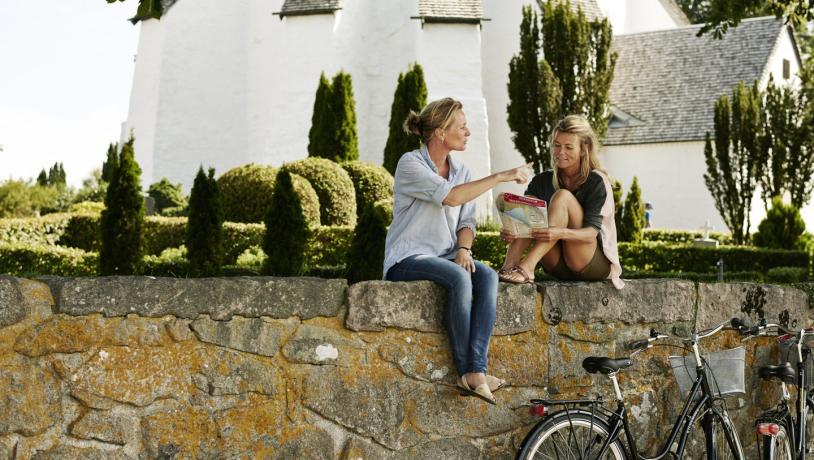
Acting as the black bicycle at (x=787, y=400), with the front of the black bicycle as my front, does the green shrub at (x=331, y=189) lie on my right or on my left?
on my left

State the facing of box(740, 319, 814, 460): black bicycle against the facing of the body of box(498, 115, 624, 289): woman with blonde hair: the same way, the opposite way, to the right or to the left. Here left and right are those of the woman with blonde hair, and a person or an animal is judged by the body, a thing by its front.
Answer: the opposite way

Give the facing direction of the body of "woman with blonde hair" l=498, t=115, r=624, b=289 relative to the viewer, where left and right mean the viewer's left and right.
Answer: facing the viewer and to the left of the viewer

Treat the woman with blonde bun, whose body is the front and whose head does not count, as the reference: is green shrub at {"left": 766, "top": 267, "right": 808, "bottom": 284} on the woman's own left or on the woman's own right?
on the woman's own left

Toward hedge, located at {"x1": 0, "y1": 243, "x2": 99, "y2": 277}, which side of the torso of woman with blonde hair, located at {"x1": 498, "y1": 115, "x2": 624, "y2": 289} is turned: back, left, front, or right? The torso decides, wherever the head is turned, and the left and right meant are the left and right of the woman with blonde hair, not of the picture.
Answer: right

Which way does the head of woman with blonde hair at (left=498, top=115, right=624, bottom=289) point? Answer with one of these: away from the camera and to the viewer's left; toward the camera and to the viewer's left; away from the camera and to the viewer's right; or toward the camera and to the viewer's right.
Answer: toward the camera and to the viewer's left

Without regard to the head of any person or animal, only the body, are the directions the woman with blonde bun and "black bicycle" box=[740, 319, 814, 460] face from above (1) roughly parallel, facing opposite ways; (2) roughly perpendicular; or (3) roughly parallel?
roughly perpendicular

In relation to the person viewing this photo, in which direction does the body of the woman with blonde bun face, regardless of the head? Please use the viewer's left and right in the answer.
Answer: facing the viewer and to the right of the viewer

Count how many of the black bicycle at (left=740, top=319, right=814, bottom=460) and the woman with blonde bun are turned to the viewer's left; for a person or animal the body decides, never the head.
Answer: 0

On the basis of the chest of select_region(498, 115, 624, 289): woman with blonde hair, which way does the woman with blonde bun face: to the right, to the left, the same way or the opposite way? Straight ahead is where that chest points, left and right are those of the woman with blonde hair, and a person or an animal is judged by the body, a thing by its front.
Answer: to the left

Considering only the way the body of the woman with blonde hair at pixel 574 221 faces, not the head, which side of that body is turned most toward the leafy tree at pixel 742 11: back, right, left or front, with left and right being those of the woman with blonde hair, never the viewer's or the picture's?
back

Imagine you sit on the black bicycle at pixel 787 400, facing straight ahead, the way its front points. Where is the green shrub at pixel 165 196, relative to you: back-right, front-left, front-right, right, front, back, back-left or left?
left

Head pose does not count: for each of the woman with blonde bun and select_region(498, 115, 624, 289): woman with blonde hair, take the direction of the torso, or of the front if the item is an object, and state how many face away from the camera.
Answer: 0

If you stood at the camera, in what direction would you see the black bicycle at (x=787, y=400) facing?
facing away from the viewer and to the right of the viewer

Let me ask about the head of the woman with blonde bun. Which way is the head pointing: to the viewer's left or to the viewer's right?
to the viewer's right
